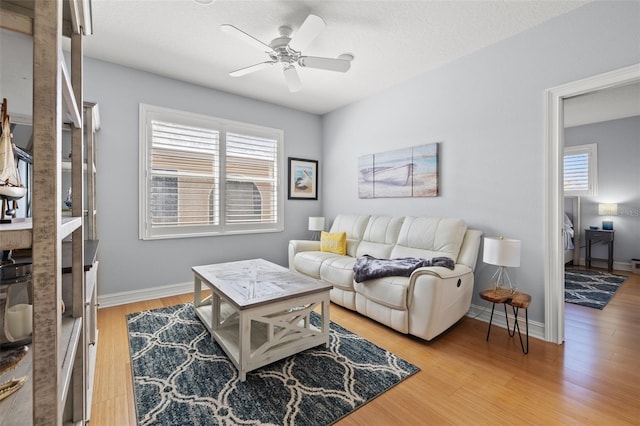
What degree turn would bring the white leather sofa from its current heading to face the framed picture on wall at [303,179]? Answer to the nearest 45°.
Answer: approximately 90° to its right

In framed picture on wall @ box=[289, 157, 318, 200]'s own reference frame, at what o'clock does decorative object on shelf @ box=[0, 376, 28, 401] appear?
The decorative object on shelf is roughly at 2 o'clock from the framed picture on wall.

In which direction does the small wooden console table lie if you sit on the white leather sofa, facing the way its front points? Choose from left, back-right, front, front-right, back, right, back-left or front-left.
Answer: back

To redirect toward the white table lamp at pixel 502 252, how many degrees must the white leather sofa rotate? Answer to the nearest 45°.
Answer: approximately 90° to its left

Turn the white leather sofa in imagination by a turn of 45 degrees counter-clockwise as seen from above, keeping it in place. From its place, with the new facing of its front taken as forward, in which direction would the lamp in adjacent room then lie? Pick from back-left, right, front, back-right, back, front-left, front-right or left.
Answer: back-left

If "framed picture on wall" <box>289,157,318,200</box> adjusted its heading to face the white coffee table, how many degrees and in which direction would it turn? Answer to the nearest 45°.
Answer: approximately 45° to its right

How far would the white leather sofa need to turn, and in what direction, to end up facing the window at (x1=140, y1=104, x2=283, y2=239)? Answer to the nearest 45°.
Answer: approximately 45° to its right

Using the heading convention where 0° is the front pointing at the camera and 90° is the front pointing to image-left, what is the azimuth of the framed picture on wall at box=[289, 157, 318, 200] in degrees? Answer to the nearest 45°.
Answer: approximately 315°

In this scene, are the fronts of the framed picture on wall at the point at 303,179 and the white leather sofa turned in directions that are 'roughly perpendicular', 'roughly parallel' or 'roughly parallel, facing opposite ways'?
roughly perpendicular

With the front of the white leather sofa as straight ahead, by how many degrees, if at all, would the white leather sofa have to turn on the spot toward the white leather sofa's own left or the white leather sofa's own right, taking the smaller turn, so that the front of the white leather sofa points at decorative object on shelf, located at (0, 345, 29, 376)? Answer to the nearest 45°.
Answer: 0° — it already faces it

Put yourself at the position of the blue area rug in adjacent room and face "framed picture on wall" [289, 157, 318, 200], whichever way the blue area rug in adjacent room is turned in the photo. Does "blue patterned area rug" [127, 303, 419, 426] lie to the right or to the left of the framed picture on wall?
left

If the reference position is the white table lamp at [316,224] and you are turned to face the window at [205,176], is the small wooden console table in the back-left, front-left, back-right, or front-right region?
back-left

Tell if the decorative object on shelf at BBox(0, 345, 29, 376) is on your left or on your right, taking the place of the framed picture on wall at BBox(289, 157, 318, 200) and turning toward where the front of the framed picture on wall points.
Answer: on your right

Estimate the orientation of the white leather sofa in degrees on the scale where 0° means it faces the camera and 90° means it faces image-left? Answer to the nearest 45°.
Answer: approximately 45°
